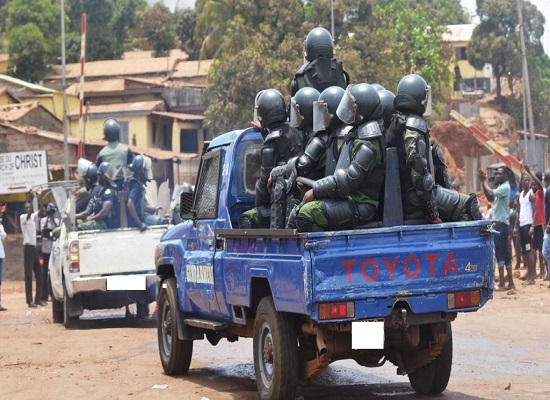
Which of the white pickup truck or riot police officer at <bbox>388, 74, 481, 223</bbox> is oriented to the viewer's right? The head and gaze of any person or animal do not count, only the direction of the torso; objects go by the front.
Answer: the riot police officer

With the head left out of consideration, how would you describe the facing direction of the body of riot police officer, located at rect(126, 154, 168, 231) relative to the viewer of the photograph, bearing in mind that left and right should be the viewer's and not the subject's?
facing to the right of the viewer

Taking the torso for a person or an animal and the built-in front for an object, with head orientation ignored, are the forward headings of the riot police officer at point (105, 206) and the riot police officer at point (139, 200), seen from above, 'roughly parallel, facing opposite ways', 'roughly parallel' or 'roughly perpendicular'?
roughly parallel, facing opposite ways

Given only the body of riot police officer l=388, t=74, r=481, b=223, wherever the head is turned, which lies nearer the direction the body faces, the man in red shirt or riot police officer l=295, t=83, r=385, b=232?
the man in red shirt

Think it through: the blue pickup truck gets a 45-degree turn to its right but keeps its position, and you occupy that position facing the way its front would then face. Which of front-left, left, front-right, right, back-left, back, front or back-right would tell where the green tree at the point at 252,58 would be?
front

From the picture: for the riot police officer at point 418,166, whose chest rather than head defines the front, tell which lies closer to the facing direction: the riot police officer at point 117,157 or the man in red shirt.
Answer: the man in red shirt

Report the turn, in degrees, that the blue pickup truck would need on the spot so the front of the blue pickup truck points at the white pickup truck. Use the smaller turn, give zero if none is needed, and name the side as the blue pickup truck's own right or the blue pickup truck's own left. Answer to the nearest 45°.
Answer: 0° — it already faces it

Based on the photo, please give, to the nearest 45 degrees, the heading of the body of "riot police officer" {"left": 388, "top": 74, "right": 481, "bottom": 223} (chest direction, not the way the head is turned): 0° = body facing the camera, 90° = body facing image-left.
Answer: approximately 270°

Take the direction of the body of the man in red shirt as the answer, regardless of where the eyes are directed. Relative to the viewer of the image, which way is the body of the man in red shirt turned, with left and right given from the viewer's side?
facing to the left of the viewer

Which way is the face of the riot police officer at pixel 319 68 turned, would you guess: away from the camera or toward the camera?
away from the camera

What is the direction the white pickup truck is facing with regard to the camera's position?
facing away from the viewer

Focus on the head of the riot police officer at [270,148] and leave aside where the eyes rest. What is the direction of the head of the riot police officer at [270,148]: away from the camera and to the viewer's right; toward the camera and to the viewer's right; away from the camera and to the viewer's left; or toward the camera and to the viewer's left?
away from the camera and to the viewer's left

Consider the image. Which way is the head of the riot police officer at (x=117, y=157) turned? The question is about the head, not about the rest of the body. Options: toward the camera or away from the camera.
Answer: away from the camera

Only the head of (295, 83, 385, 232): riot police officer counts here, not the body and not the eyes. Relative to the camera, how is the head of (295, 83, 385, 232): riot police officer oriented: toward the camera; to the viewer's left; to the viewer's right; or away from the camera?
to the viewer's left
